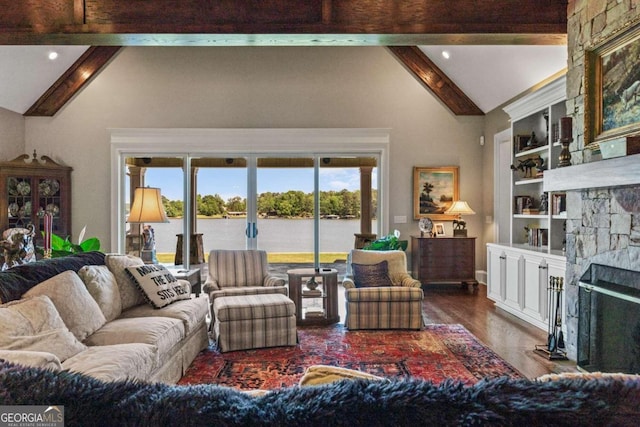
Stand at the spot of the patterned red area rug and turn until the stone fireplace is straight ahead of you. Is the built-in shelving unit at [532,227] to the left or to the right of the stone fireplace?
left

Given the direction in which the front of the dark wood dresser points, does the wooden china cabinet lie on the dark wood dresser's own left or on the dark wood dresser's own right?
on the dark wood dresser's own right

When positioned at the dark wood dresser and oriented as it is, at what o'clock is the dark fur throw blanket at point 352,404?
The dark fur throw blanket is roughly at 12 o'clock from the dark wood dresser.

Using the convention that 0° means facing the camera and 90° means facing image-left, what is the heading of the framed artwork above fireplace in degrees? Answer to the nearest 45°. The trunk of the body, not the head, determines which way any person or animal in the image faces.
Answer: approximately 45°

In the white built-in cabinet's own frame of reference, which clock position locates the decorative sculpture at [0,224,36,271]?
The decorative sculpture is roughly at 12 o'clock from the white built-in cabinet.

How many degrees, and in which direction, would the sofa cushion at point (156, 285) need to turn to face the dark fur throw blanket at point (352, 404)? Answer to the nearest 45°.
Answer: approximately 45° to its right

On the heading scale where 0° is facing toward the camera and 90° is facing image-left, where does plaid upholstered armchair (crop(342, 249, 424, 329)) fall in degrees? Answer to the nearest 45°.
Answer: approximately 0°

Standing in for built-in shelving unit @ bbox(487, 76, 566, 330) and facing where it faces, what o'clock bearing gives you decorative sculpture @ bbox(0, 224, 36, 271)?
The decorative sculpture is roughly at 12 o'clock from the built-in shelving unit.

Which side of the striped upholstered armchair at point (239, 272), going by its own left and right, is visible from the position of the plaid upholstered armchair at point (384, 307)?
left

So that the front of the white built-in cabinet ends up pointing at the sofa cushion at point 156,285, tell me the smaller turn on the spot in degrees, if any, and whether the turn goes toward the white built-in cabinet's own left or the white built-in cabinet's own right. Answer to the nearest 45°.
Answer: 0° — it already faces it
